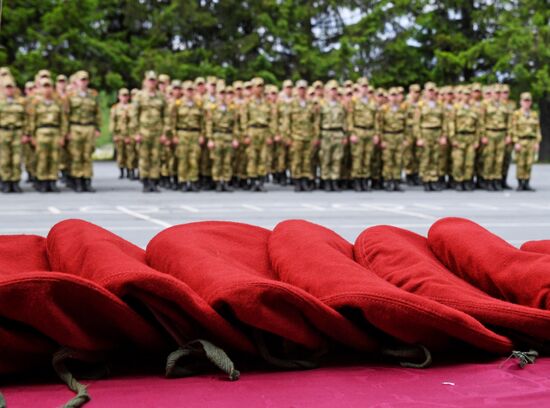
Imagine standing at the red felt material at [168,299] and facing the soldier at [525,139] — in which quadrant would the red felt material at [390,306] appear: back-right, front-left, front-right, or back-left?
front-right

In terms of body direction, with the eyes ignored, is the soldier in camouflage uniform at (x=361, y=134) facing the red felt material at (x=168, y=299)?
yes

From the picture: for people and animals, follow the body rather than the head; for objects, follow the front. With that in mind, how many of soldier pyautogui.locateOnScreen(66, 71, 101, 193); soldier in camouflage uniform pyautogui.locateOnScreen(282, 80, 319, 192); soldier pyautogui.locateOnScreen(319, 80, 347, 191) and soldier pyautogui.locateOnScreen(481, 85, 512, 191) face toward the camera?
4

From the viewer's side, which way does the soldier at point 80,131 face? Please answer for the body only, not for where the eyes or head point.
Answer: toward the camera

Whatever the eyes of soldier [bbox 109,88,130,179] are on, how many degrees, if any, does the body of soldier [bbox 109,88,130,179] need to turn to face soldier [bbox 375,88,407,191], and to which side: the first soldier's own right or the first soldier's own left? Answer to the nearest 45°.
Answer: approximately 45° to the first soldier's own left

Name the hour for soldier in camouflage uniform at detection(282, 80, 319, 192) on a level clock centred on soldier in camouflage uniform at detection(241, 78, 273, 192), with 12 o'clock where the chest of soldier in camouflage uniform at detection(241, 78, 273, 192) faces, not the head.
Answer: soldier in camouflage uniform at detection(282, 80, 319, 192) is roughly at 9 o'clock from soldier in camouflage uniform at detection(241, 78, 273, 192).

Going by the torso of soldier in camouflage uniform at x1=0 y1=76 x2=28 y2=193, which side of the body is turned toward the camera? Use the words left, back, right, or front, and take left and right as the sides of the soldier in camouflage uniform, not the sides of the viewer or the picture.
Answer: front

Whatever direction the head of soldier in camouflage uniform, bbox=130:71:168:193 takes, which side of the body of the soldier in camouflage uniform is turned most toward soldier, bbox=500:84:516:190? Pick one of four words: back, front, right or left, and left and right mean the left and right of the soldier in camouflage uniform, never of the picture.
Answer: left

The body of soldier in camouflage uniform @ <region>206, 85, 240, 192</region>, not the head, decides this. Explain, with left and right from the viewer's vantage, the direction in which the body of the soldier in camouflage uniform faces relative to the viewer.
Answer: facing the viewer

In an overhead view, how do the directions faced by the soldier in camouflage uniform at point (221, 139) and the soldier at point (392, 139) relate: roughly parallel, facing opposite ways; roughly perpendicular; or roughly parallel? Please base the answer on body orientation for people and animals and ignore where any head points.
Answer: roughly parallel

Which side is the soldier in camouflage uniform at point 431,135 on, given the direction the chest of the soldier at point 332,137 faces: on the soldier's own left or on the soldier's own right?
on the soldier's own left

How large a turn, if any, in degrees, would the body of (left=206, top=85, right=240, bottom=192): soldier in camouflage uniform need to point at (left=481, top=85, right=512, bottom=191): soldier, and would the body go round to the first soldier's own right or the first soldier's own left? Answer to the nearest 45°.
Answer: approximately 90° to the first soldier's own left

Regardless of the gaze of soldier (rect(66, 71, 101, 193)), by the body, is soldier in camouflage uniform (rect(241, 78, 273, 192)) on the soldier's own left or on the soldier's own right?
on the soldier's own left
